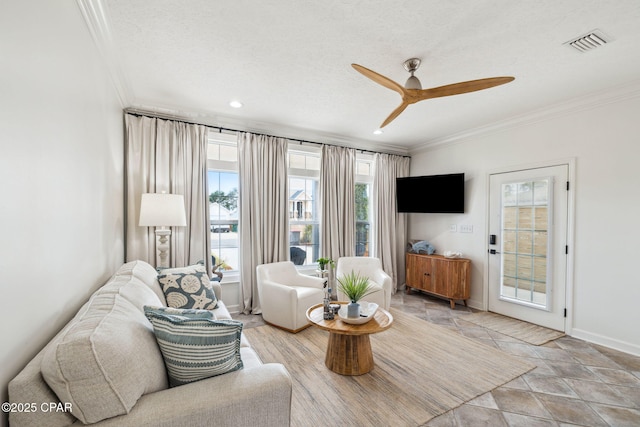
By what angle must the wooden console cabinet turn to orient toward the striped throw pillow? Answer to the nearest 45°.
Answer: approximately 45° to its left

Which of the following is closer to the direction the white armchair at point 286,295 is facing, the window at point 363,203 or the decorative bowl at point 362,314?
the decorative bowl

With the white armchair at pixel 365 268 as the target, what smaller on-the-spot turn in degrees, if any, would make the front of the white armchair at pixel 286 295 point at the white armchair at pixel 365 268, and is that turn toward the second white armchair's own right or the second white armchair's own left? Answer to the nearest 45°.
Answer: approximately 90° to the second white armchair's own left

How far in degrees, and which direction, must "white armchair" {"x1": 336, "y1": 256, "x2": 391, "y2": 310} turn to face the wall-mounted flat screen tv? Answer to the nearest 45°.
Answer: approximately 90° to its left

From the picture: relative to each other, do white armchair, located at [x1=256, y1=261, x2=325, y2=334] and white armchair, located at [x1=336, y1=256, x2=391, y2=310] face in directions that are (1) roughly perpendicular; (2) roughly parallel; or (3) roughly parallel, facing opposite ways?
roughly perpendicular

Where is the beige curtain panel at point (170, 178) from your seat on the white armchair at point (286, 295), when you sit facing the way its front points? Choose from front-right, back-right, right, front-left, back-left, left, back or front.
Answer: back-right

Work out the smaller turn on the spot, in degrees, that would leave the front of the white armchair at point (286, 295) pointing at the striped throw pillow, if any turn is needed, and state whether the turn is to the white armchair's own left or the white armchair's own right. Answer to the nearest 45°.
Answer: approximately 45° to the white armchair's own right

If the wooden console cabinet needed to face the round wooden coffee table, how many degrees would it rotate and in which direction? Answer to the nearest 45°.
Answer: approximately 45° to its left

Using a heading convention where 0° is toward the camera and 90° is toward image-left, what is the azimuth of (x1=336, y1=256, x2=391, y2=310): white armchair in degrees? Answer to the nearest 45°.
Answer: approximately 45°
